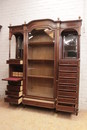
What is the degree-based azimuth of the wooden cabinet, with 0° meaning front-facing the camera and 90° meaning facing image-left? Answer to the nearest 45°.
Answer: approximately 45°
